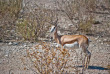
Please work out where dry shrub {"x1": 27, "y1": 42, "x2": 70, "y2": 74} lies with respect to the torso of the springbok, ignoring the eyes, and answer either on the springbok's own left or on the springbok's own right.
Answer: on the springbok's own left

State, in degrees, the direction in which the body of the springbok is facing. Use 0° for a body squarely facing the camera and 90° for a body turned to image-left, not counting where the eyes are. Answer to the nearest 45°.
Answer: approximately 90°
